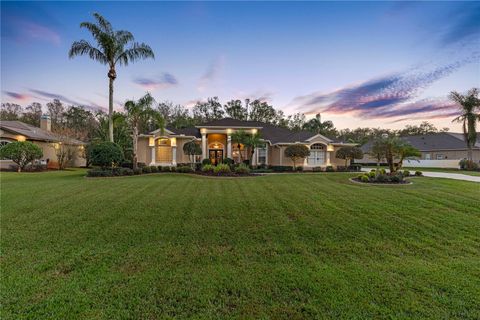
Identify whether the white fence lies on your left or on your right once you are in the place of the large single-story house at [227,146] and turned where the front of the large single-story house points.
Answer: on your left

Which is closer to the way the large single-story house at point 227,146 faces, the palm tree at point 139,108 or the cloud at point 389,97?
the palm tree

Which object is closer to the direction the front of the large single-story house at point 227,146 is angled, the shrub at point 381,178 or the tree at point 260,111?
the shrub

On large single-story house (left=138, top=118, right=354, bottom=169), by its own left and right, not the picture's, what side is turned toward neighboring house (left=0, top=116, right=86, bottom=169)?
right

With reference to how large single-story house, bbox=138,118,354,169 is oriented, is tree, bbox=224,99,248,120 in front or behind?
behind

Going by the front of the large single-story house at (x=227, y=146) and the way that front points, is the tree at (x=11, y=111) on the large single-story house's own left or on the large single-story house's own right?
on the large single-story house's own right

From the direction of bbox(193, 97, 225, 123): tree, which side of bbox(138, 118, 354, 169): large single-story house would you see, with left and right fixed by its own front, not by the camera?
back

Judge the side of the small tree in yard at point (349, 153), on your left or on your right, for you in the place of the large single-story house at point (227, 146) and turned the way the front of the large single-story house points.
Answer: on your left

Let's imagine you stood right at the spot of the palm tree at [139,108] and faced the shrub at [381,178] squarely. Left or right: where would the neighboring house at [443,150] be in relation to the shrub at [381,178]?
left

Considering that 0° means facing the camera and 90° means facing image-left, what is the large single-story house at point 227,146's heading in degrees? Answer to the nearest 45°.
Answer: approximately 0°

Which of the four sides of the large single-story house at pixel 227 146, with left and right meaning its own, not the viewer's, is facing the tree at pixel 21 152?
right
